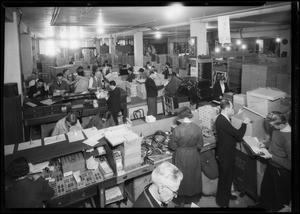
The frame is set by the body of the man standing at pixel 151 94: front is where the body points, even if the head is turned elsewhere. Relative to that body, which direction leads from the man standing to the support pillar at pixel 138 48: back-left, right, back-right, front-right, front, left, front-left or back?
left

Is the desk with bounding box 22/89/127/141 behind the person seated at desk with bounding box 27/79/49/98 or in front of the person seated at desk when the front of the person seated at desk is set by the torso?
in front

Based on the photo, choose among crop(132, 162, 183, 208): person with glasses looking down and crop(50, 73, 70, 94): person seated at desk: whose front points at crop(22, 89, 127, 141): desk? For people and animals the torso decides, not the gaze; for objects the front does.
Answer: crop(50, 73, 70, 94): person seated at desk

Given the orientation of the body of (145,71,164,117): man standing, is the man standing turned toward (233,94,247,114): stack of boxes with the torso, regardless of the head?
no

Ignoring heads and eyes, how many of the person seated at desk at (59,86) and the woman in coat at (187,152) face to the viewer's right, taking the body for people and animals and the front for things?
0

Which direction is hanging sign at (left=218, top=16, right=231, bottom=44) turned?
toward the camera

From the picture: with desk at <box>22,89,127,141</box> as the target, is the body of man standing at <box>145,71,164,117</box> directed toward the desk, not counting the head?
no

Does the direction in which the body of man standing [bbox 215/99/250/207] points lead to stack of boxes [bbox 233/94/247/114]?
no

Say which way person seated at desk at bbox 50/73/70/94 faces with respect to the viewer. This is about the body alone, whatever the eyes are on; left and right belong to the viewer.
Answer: facing the viewer

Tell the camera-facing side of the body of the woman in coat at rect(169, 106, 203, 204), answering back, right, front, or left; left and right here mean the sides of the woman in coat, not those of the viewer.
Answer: back

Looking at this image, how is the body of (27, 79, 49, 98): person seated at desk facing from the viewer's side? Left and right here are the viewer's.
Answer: facing the viewer and to the right of the viewer

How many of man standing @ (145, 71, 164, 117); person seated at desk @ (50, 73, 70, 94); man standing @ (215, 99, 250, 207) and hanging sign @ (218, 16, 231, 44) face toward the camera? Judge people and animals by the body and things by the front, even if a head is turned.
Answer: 2

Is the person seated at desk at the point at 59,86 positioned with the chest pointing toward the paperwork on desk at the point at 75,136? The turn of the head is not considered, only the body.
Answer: yes

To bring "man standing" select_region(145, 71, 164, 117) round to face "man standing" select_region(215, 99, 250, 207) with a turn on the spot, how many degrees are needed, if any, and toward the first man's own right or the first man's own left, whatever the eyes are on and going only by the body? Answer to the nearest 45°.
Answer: approximately 90° to the first man's own right
